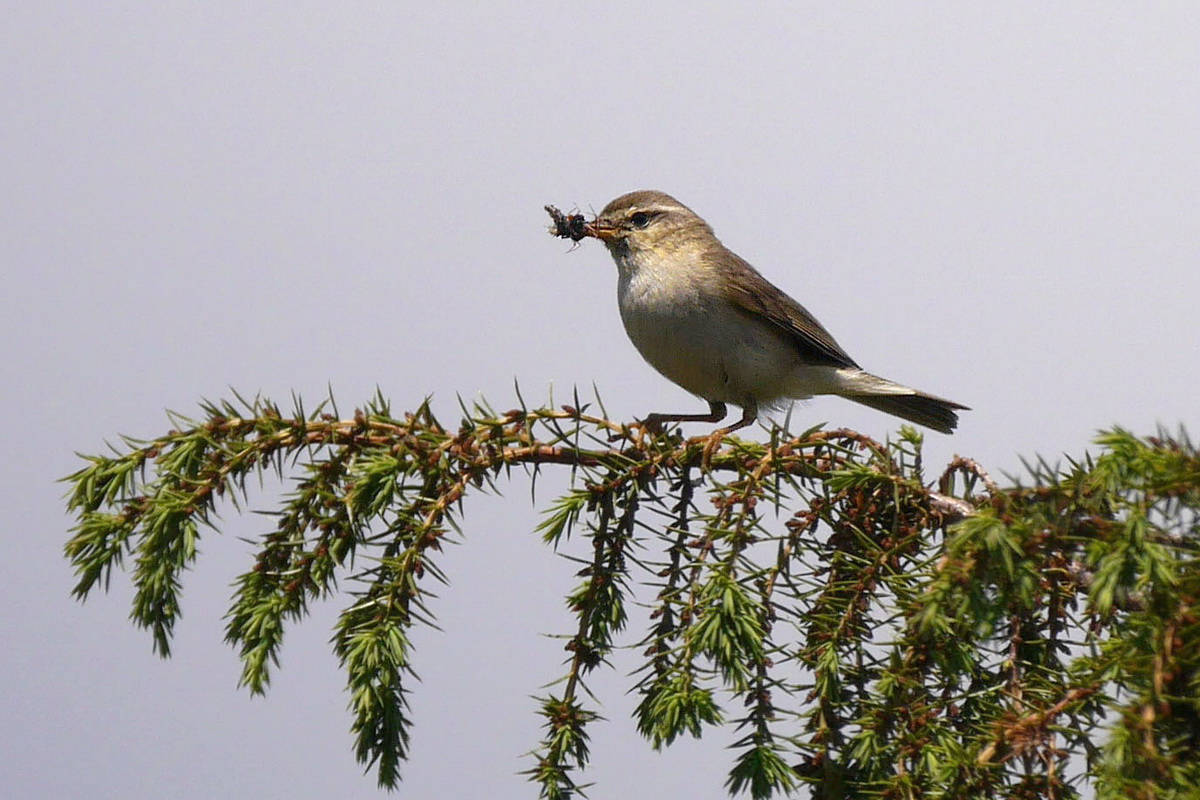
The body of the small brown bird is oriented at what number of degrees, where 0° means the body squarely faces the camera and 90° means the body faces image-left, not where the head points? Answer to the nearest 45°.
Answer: approximately 90°
